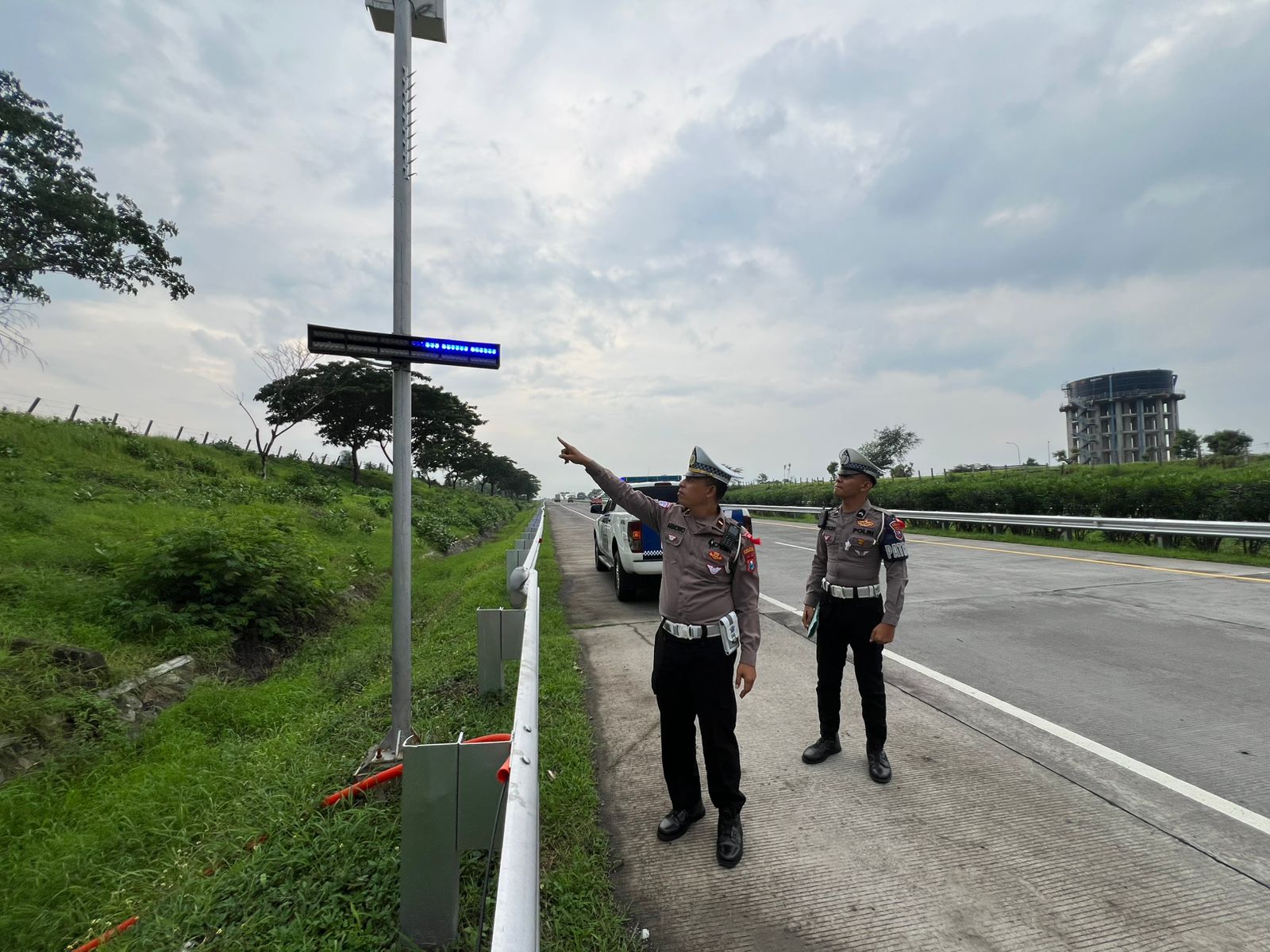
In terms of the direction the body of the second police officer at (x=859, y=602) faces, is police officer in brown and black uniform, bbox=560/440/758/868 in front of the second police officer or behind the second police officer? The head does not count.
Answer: in front

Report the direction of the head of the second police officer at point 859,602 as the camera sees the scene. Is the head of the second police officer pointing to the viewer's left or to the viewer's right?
to the viewer's left

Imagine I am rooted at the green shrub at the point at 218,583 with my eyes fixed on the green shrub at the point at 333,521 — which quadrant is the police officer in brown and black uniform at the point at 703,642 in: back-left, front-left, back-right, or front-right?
back-right

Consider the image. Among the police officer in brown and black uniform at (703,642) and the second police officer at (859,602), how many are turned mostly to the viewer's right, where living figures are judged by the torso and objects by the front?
0

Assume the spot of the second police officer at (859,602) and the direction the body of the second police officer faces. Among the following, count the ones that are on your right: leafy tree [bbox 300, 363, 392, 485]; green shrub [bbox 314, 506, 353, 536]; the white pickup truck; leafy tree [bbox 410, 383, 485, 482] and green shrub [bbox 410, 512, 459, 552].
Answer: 5

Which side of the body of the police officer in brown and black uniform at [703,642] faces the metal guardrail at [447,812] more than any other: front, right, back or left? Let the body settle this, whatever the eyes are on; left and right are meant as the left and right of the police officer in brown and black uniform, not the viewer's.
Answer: front

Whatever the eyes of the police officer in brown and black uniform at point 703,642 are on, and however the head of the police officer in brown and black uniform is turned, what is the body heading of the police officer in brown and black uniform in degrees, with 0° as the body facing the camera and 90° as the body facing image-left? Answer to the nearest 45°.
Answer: approximately 45°

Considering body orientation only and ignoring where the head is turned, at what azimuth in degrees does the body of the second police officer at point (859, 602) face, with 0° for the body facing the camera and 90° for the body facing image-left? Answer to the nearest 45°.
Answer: approximately 45°

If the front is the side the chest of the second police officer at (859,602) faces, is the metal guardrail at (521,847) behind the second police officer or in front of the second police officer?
in front

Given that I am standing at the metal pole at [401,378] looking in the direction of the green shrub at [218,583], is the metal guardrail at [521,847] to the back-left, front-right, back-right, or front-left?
back-left

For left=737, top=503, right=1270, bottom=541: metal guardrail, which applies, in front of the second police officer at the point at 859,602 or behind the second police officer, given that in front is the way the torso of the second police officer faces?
behind

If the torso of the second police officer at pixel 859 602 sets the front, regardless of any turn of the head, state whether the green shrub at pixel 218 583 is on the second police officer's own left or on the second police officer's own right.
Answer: on the second police officer's own right

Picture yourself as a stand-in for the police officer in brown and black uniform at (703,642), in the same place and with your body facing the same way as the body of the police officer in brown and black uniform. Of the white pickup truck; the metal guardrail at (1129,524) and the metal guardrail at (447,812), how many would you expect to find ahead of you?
1
